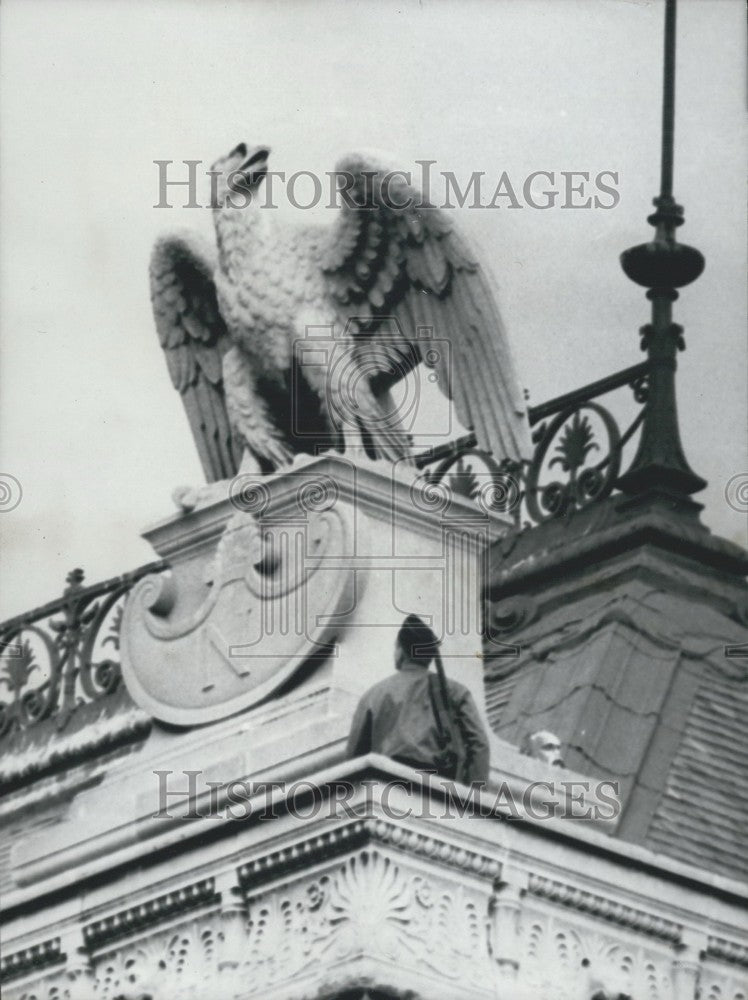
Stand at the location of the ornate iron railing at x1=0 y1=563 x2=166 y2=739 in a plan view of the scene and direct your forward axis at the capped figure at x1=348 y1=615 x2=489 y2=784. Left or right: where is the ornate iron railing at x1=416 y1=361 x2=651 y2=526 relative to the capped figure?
left

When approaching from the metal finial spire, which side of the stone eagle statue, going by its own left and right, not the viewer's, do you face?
back

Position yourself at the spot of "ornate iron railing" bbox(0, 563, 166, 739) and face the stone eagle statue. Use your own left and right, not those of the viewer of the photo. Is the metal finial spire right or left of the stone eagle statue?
left

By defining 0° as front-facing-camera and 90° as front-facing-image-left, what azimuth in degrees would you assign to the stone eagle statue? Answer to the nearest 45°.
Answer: approximately 45°

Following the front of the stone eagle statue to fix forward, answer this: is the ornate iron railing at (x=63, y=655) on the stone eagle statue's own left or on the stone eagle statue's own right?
on the stone eagle statue's own right
